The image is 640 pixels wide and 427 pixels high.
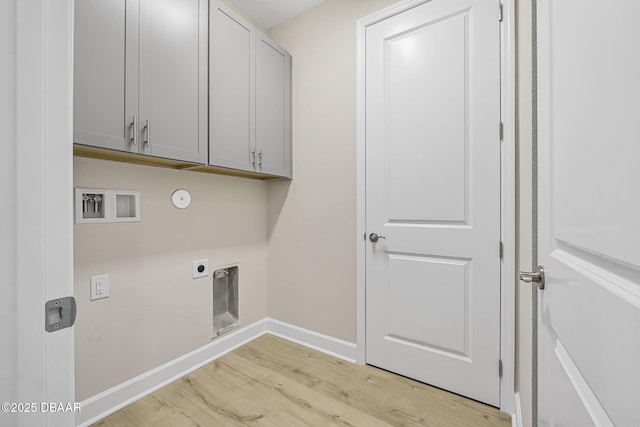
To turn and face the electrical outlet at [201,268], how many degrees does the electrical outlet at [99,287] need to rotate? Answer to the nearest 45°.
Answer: approximately 45° to its left

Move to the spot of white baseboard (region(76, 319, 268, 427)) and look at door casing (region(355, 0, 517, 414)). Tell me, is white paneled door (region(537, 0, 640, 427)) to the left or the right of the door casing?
right

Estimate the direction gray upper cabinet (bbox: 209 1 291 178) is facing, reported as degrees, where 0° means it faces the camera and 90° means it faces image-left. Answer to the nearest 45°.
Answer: approximately 315°

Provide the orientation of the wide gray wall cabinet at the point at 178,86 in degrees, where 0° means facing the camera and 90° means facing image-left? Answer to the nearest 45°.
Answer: approximately 315°

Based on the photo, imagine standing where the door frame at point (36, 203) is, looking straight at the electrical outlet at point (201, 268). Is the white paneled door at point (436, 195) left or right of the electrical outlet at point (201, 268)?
right
